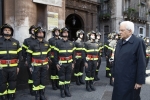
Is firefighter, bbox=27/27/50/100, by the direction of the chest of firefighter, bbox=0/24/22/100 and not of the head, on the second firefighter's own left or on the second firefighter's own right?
on the second firefighter's own left

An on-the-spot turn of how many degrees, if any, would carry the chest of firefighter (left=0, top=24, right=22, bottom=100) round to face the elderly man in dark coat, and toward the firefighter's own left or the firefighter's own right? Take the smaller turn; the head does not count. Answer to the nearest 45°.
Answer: approximately 45° to the firefighter's own left

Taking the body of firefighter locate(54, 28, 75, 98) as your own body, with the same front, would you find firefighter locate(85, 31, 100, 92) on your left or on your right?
on your left

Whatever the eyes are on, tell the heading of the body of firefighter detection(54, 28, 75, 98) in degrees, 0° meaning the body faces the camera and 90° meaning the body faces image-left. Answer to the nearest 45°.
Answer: approximately 0°

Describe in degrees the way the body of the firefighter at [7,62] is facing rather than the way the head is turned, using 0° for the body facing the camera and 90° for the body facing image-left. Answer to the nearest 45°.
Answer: approximately 0°

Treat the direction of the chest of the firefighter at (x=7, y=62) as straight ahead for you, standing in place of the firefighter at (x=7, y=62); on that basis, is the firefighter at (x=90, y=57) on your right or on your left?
on your left

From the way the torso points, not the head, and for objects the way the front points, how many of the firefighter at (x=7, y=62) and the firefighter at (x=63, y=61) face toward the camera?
2
